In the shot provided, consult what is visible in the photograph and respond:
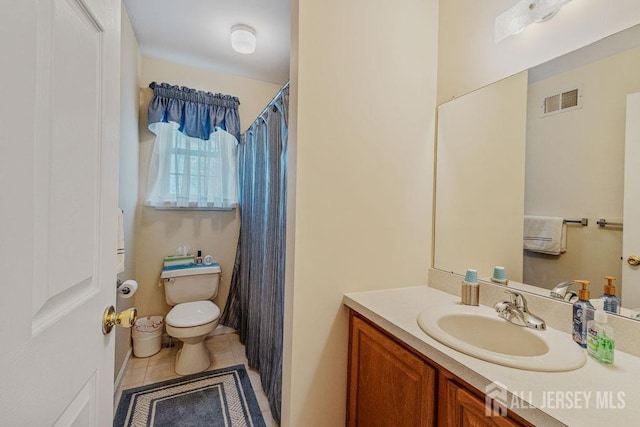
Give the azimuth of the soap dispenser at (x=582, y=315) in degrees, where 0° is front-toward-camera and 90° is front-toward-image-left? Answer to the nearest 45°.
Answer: approximately 45°

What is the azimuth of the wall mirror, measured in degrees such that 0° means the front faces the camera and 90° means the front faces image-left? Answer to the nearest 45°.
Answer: approximately 45°

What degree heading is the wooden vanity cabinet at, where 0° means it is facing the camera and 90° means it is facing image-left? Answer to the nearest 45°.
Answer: approximately 45°
